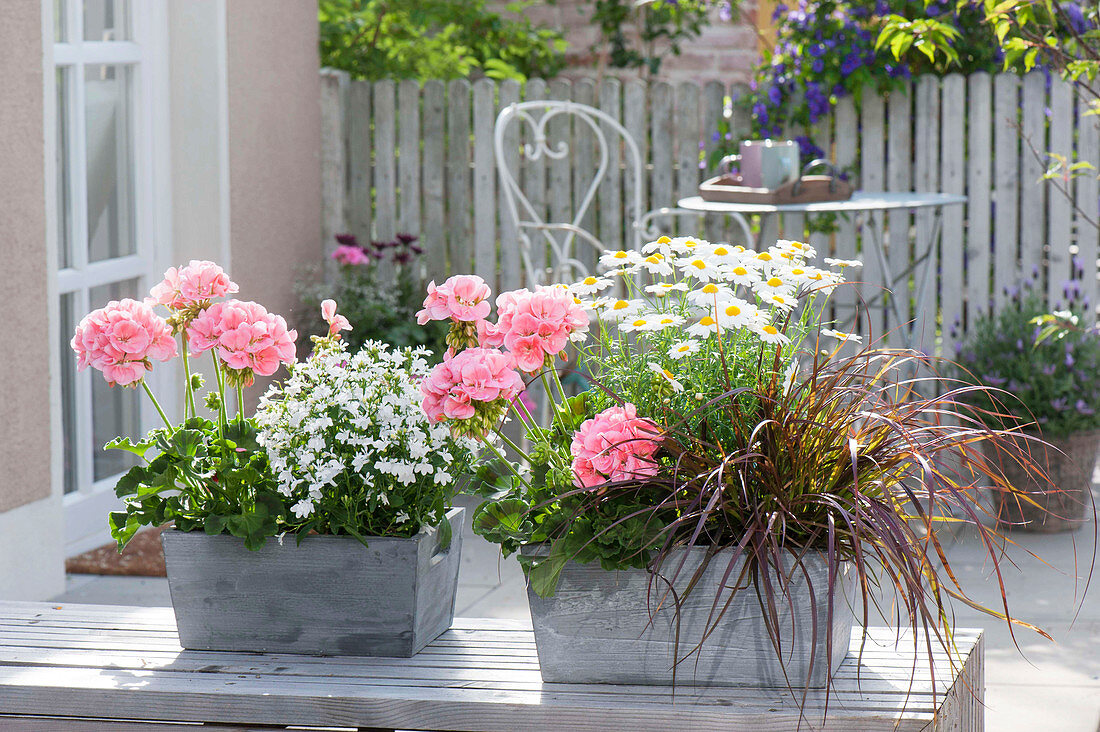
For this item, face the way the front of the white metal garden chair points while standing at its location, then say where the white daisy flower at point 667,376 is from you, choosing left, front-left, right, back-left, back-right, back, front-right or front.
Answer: front-right

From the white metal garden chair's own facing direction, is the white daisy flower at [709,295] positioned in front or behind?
in front

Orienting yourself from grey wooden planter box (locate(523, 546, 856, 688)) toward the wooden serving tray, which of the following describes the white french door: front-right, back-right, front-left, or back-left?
front-left

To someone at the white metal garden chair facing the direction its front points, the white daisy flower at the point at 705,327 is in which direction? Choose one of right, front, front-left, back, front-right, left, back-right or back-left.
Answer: front-right

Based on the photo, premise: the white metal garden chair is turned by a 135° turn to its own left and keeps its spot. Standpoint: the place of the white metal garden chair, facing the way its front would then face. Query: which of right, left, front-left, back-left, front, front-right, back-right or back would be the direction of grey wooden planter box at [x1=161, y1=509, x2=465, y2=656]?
back

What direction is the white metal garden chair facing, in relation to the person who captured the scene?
facing the viewer and to the right of the viewer

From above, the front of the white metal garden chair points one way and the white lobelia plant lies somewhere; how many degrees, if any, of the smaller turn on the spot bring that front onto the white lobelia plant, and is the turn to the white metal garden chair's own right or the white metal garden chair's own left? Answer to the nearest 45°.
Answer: approximately 45° to the white metal garden chair's own right

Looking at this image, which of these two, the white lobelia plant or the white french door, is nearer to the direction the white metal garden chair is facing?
the white lobelia plant

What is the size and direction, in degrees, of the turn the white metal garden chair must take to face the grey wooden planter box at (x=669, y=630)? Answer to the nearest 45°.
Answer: approximately 45° to its right

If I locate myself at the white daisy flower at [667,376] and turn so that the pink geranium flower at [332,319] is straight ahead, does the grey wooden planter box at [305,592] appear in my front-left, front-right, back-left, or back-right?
front-left

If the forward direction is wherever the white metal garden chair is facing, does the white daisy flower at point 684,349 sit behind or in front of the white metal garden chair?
in front

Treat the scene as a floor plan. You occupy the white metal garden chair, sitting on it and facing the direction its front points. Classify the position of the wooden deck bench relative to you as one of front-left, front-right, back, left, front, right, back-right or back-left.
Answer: front-right
